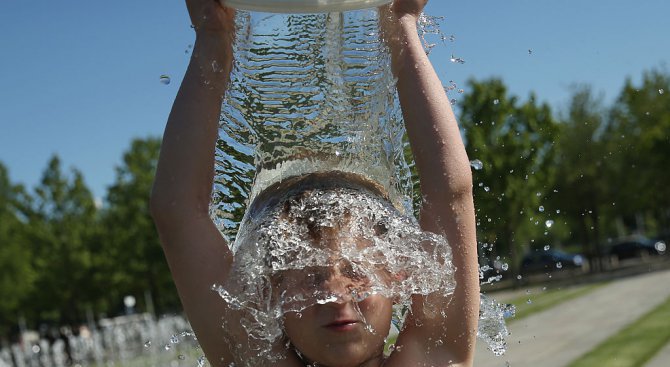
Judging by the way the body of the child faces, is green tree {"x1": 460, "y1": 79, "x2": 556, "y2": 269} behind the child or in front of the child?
behind

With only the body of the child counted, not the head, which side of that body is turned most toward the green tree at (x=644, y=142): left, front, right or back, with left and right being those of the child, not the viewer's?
back

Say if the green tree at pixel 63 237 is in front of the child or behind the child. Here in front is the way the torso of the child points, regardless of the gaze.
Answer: behind

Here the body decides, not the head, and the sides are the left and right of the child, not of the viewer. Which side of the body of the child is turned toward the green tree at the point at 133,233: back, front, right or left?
back

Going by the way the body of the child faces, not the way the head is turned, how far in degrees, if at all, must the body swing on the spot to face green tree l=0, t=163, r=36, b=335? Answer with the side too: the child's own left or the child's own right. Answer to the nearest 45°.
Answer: approximately 180°

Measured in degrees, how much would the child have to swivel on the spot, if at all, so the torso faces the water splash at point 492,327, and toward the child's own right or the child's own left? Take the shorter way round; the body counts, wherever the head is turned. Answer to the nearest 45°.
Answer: approximately 135° to the child's own left

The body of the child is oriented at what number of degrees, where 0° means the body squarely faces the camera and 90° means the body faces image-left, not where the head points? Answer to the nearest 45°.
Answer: approximately 0°

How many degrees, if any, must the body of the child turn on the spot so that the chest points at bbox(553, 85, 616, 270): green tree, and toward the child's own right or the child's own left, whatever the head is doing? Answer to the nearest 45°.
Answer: approximately 180°
